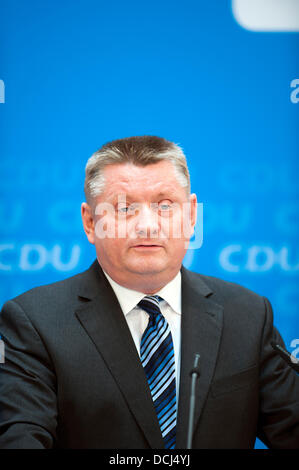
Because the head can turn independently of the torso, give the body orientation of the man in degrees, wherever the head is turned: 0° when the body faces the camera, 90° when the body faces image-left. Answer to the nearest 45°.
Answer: approximately 0°

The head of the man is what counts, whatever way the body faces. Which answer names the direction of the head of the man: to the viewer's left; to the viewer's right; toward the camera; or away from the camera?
toward the camera
